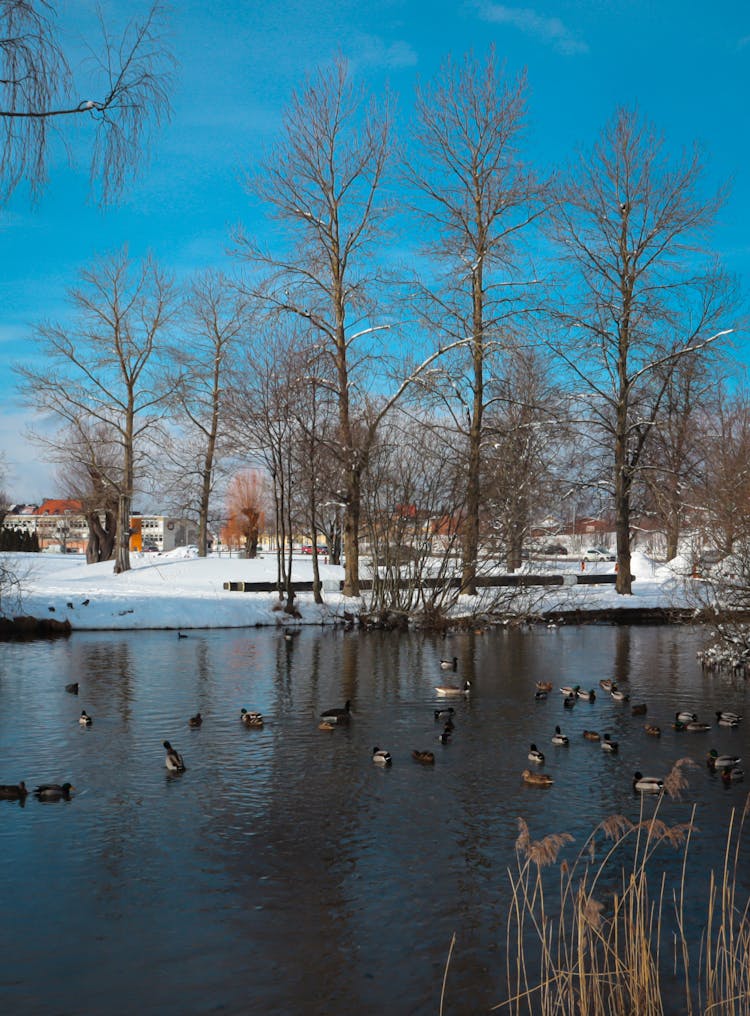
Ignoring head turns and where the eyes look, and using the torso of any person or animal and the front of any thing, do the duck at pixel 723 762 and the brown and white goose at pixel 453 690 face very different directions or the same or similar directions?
very different directions

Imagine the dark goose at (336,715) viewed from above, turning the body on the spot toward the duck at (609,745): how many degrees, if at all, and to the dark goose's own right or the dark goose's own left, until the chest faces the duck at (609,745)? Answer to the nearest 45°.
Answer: approximately 45° to the dark goose's own right

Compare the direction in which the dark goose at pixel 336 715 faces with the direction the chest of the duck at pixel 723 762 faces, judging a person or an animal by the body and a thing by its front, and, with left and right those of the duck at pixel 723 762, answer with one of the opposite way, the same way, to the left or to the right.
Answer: the opposite way

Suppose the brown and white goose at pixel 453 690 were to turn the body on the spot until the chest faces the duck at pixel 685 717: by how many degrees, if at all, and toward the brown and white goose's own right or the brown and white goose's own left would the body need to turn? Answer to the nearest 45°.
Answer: approximately 45° to the brown and white goose's own right

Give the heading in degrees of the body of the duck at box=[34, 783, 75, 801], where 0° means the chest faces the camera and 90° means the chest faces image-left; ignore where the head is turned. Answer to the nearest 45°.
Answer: approximately 270°

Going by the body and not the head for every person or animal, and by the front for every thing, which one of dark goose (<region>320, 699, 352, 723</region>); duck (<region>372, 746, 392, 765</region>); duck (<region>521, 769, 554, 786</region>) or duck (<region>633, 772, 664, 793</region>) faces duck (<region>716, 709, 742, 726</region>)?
dark goose (<region>320, 699, 352, 723</region>)

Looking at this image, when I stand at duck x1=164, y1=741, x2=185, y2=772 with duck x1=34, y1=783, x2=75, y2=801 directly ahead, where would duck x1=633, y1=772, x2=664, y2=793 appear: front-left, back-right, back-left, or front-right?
back-left
